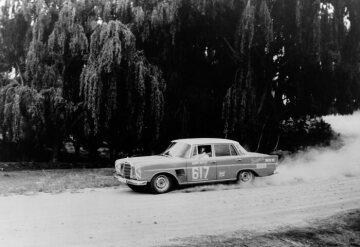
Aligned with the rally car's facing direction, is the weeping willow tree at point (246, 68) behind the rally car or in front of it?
behind

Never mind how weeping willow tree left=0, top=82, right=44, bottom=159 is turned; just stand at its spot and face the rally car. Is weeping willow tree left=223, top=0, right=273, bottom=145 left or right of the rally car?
left

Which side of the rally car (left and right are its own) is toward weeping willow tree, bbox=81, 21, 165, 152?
right

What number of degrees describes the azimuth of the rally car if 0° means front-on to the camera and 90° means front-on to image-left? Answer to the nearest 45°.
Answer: approximately 45°

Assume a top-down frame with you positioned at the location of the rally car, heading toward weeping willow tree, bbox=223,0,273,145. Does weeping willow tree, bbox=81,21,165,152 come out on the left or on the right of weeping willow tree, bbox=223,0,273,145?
left

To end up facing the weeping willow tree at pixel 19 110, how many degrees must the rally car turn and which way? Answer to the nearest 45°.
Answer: approximately 90° to its right

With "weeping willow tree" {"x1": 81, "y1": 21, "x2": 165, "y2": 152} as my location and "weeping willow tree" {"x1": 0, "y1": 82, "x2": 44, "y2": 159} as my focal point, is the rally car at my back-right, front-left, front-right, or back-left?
back-left
